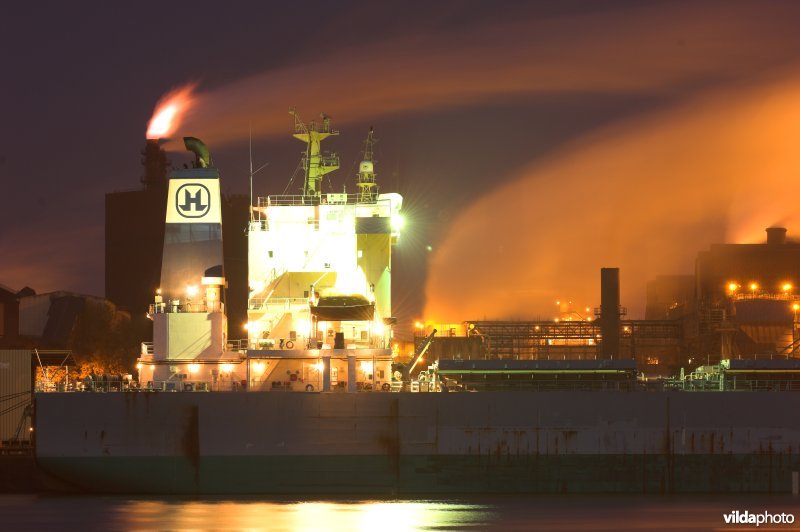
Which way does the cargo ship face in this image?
to the viewer's right
